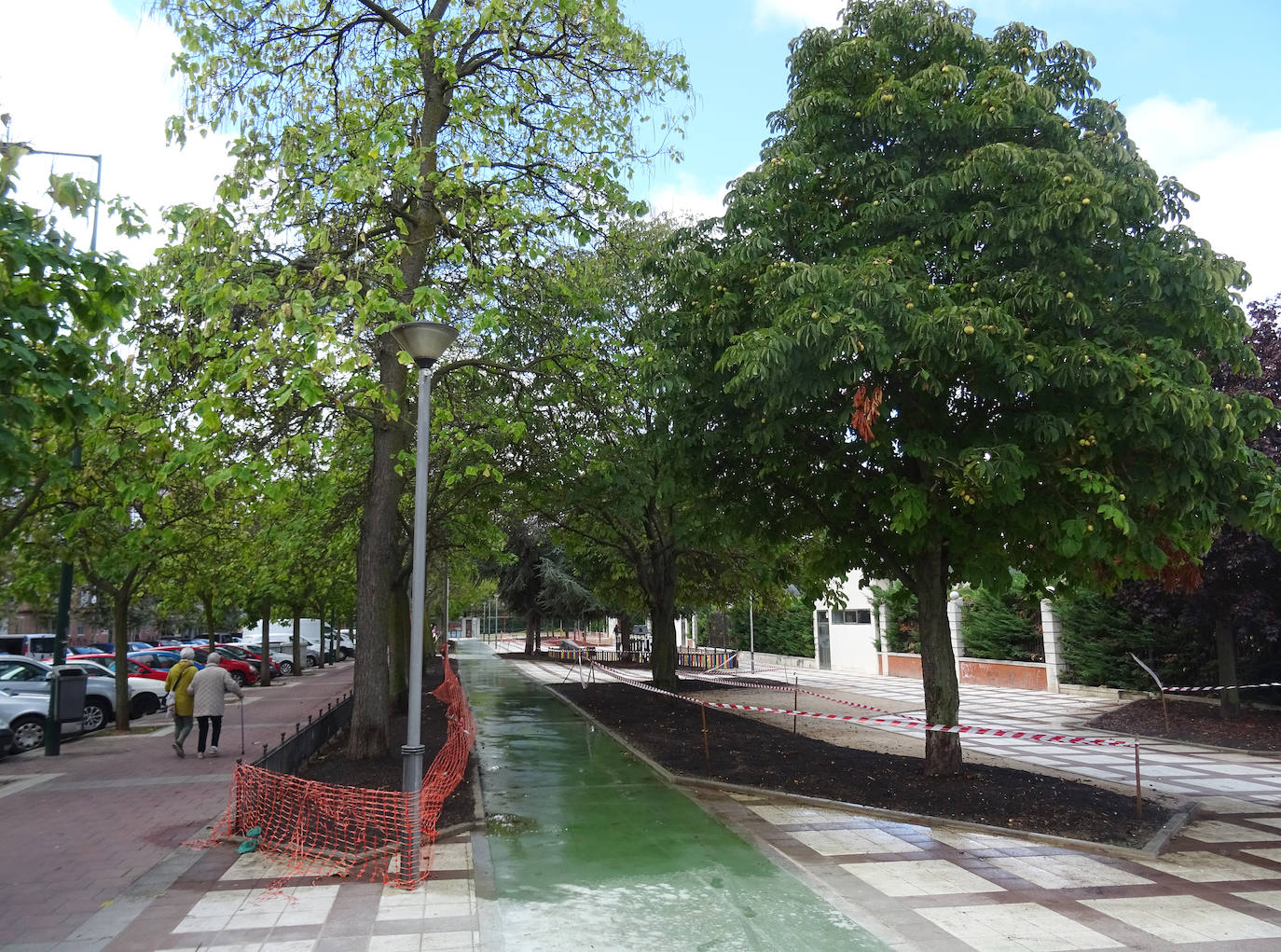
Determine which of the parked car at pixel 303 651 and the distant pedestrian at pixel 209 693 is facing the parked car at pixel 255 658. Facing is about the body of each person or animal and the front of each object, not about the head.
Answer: the distant pedestrian

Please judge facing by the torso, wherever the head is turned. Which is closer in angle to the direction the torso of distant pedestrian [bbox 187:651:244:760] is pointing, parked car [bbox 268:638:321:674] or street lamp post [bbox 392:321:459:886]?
the parked car

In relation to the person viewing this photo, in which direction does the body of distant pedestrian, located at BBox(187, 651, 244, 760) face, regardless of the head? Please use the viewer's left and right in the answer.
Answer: facing away from the viewer

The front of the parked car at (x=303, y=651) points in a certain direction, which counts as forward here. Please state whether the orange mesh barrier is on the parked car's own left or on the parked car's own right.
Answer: on the parked car's own right

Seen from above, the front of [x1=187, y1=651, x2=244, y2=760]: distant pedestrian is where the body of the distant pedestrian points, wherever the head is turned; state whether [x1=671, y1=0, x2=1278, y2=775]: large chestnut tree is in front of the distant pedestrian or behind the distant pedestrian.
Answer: behind

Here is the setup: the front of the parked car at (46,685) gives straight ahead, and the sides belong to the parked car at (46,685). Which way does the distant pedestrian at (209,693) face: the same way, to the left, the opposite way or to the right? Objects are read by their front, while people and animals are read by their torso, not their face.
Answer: to the left

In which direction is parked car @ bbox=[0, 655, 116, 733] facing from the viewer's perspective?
to the viewer's right

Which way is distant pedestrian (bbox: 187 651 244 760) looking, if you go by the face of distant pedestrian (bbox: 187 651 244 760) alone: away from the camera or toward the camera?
away from the camera

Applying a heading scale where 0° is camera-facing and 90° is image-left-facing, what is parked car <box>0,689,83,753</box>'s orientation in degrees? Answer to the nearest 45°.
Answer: approximately 270°
